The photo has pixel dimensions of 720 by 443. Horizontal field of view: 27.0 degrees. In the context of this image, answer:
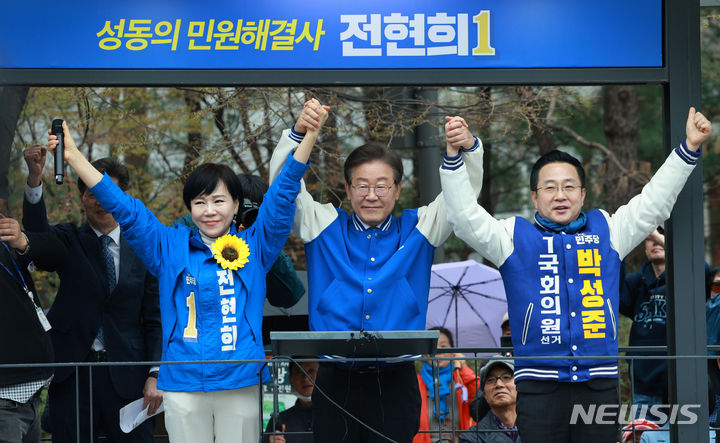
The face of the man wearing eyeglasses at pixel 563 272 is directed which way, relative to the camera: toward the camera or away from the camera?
toward the camera

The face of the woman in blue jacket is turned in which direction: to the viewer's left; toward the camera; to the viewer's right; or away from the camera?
toward the camera

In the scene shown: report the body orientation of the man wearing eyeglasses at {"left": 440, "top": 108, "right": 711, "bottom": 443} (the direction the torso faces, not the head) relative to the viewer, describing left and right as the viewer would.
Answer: facing the viewer

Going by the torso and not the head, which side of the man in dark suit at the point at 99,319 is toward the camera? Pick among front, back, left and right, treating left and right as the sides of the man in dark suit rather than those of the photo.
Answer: front

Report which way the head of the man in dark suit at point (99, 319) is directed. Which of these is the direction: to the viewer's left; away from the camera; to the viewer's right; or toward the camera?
toward the camera

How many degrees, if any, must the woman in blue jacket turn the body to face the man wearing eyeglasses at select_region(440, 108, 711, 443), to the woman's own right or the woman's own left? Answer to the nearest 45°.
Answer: approximately 90° to the woman's own left

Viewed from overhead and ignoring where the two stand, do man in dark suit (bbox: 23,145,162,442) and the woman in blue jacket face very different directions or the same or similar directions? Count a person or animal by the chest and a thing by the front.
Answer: same or similar directions

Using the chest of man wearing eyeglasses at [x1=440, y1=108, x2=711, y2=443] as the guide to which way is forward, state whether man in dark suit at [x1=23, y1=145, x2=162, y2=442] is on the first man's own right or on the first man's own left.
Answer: on the first man's own right

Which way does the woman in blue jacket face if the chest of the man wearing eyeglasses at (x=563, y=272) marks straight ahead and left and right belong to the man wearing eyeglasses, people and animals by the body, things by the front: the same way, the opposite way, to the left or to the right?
the same way

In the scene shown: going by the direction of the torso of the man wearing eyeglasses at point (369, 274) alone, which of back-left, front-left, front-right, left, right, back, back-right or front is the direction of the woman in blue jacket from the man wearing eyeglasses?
right

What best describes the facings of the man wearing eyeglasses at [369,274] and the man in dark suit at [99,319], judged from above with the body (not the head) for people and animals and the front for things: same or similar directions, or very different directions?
same or similar directions
